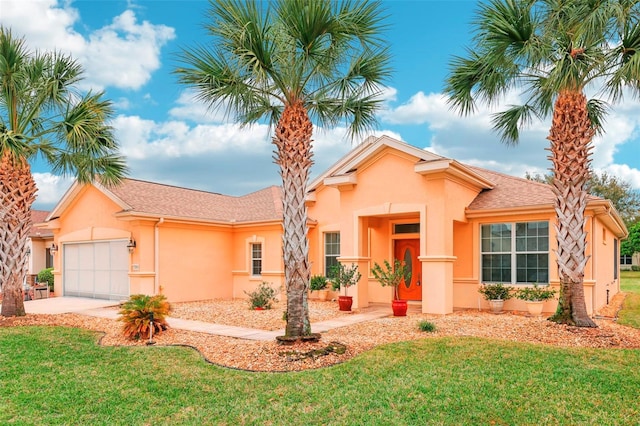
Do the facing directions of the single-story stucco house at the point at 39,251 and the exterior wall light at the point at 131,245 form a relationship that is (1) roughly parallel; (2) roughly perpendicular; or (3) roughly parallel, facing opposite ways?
roughly parallel

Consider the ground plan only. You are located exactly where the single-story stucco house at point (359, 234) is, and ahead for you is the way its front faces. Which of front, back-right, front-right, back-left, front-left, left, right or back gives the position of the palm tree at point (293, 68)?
front-left

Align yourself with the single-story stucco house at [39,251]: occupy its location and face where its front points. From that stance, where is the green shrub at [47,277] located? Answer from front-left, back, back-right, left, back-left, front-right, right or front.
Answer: front-left

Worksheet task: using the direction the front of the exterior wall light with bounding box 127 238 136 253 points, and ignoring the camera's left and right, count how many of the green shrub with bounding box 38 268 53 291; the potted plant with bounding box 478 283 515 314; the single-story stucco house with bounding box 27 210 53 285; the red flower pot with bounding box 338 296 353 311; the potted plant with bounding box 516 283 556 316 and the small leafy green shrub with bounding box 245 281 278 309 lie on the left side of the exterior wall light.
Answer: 4

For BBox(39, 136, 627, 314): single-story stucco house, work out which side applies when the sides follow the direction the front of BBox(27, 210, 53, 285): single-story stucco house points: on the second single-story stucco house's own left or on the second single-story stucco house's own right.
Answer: on the second single-story stucco house's own left

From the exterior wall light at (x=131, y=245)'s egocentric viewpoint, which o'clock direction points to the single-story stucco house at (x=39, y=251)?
The single-story stucco house is roughly at 4 o'clock from the exterior wall light.

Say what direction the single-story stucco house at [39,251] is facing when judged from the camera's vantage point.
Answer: facing the viewer and to the left of the viewer

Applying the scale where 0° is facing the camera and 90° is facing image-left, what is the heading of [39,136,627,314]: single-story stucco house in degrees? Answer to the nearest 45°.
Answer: approximately 45°

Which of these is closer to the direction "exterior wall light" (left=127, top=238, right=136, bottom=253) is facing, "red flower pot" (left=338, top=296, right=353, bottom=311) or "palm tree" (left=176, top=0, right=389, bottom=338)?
the palm tree

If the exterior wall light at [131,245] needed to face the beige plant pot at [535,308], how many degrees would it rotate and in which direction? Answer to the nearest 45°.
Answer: approximately 90° to its left

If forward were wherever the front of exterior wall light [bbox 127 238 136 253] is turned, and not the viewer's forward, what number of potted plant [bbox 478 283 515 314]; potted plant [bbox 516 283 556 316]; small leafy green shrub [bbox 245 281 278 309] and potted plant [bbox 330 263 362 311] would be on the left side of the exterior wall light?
4

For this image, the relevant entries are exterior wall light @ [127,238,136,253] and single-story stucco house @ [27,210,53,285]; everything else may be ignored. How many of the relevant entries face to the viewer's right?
0
